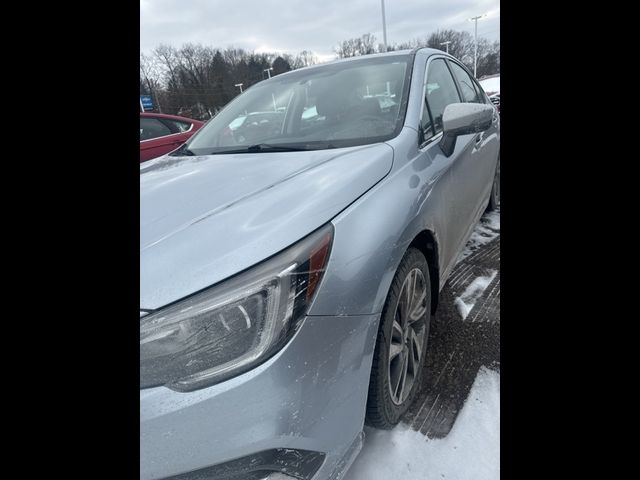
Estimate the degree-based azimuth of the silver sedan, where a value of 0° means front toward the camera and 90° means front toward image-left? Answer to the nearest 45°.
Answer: approximately 45°

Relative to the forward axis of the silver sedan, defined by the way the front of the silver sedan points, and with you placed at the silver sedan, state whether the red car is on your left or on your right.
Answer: on your right
